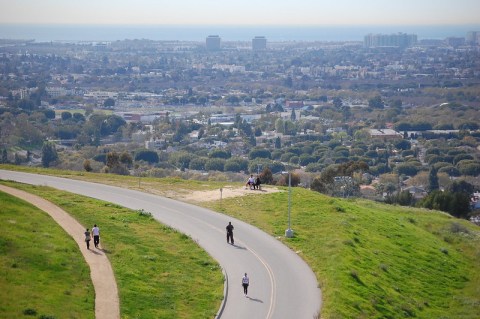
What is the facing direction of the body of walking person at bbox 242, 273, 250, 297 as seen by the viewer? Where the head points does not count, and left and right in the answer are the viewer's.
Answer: facing away from the viewer

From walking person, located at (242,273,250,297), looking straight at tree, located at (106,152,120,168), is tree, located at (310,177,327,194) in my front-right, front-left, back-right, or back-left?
front-right

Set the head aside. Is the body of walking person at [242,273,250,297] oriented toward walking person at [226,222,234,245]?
yes

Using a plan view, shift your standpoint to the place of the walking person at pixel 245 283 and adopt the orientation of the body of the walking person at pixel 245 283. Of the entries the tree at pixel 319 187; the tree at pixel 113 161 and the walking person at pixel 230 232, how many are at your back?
0

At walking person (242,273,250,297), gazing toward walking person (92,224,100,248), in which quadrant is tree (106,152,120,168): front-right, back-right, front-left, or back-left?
front-right

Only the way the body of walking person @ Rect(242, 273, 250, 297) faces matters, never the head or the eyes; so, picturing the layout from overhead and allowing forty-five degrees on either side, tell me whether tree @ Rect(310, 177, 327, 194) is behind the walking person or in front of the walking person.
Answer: in front

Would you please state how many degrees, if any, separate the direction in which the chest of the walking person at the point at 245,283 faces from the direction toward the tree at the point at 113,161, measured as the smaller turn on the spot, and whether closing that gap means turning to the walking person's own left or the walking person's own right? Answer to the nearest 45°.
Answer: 0° — they already face it

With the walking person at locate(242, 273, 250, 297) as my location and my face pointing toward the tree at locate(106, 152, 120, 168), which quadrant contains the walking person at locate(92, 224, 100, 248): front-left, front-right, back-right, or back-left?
front-left
